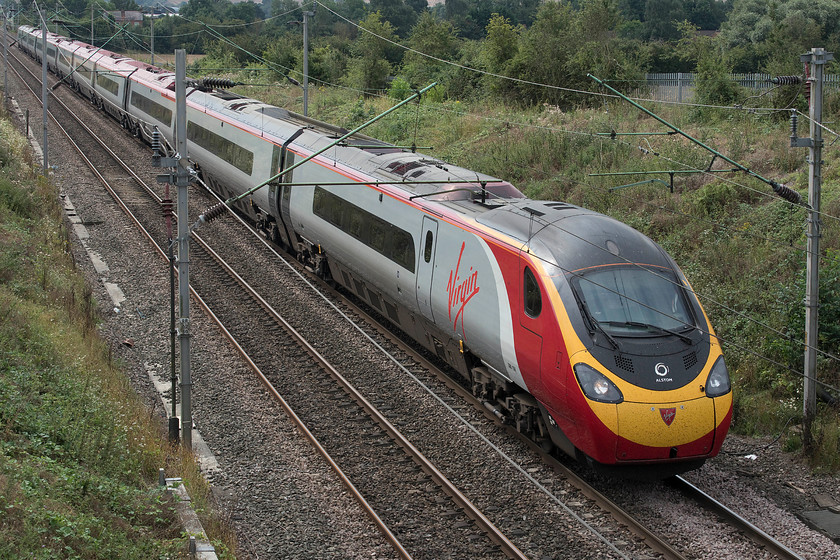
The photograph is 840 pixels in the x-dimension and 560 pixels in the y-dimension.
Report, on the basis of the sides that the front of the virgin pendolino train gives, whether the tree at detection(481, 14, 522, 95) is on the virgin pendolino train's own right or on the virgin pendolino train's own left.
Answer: on the virgin pendolino train's own left

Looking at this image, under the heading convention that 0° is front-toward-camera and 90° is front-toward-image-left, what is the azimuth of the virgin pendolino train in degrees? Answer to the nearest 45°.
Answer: approximately 315°

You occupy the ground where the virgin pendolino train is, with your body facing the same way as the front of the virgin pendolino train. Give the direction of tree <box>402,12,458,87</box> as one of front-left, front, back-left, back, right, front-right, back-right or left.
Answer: back-left

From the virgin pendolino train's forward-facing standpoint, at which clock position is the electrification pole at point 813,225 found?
The electrification pole is roughly at 10 o'clock from the virgin pendolino train.

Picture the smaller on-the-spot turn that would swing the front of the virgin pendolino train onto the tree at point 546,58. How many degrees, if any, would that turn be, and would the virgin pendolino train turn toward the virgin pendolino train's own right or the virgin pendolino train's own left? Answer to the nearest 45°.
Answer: approximately 135° to the virgin pendolino train's own left

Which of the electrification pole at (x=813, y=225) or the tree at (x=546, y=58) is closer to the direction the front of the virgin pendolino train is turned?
the electrification pole
